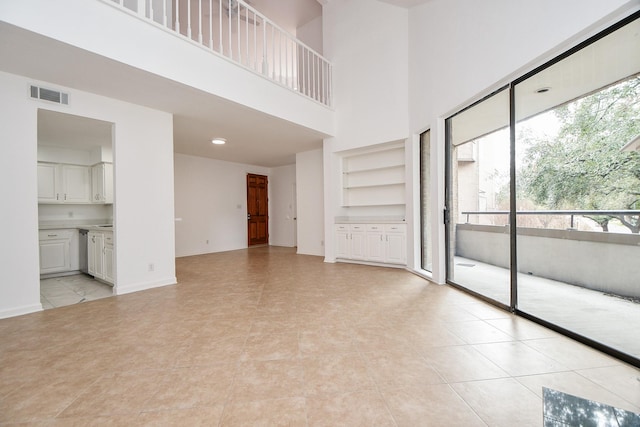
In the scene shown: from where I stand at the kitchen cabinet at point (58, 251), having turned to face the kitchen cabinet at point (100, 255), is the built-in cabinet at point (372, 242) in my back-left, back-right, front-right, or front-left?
front-left

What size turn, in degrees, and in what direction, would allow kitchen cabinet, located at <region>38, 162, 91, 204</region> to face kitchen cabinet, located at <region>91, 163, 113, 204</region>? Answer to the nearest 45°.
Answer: approximately 45° to its left

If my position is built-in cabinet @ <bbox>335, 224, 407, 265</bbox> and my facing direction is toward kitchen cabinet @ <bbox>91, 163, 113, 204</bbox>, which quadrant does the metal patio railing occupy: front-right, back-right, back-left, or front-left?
back-left

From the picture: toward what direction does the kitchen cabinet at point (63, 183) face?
toward the camera

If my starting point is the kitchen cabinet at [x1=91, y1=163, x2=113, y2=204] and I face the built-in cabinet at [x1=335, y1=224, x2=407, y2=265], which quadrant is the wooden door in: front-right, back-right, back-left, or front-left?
front-left

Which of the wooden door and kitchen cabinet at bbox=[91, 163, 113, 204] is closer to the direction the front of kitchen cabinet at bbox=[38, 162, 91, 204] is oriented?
the kitchen cabinet

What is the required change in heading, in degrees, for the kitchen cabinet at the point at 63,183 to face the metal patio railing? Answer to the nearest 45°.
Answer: approximately 45° to its left

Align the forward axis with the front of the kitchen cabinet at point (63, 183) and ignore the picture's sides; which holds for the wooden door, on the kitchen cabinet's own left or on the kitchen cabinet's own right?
on the kitchen cabinet's own left

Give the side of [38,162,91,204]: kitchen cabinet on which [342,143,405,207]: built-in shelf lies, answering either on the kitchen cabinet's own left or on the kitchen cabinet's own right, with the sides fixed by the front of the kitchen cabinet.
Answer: on the kitchen cabinet's own left

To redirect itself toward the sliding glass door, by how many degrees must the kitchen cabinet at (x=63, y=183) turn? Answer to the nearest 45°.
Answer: approximately 45° to its left

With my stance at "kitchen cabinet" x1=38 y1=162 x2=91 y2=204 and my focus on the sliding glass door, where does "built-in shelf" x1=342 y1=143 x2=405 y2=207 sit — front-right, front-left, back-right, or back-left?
front-left
